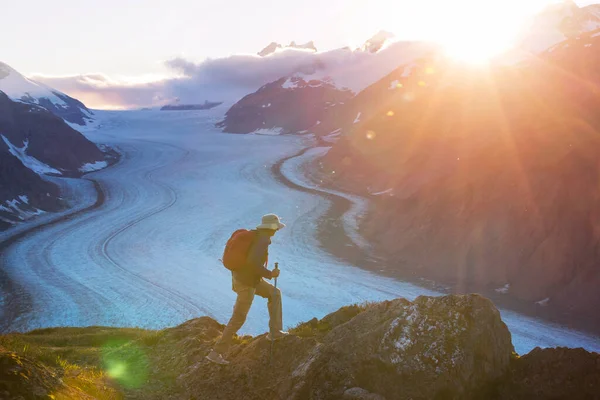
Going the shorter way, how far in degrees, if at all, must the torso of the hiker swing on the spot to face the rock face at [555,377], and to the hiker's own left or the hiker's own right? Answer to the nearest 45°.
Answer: approximately 45° to the hiker's own right

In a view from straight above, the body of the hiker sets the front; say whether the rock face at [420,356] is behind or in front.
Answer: in front

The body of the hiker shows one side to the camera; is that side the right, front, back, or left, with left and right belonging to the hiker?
right

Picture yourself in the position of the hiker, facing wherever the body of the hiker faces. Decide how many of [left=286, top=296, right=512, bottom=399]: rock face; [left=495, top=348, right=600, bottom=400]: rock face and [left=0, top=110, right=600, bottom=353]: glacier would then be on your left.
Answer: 1

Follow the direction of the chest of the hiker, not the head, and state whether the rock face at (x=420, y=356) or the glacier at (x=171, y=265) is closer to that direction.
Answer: the rock face

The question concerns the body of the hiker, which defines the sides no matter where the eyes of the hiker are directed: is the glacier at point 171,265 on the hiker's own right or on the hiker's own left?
on the hiker's own left
